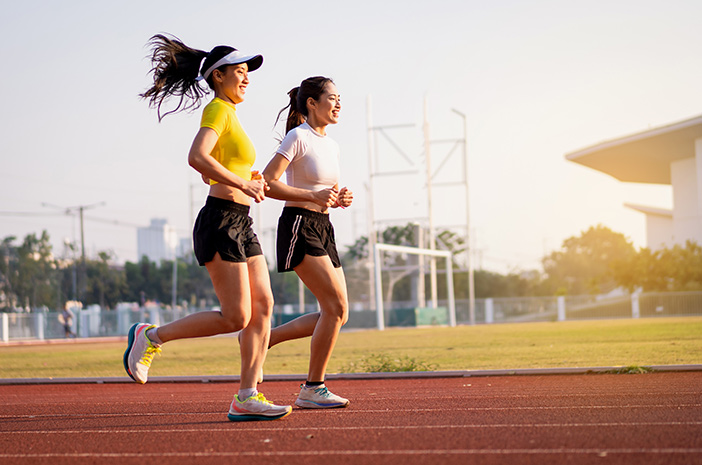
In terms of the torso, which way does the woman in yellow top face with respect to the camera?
to the viewer's right
